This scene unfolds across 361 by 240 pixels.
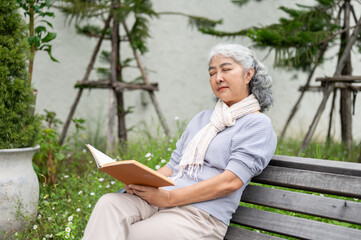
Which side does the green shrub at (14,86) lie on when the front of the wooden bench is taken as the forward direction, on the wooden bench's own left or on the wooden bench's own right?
on the wooden bench's own right

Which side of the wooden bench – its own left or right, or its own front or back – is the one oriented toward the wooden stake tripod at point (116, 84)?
right

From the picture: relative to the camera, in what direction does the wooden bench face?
facing the viewer and to the left of the viewer

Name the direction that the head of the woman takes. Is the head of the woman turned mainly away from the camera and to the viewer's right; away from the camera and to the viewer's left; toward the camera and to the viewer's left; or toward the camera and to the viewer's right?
toward the camera and to the viewer's left

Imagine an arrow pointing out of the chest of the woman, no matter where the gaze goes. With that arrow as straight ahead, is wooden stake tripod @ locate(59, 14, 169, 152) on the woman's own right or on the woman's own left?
on the woman's own right

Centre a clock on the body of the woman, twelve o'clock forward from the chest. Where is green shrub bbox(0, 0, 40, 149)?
The green shrub is roughly at 3 o'clock from the woman.

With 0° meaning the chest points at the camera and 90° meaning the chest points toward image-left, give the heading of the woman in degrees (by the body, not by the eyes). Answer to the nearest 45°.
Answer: approximately 45°

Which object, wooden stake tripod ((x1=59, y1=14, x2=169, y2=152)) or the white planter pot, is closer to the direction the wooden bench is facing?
the white planter pot

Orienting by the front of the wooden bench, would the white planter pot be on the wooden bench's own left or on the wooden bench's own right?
on the wooden bench's own right
